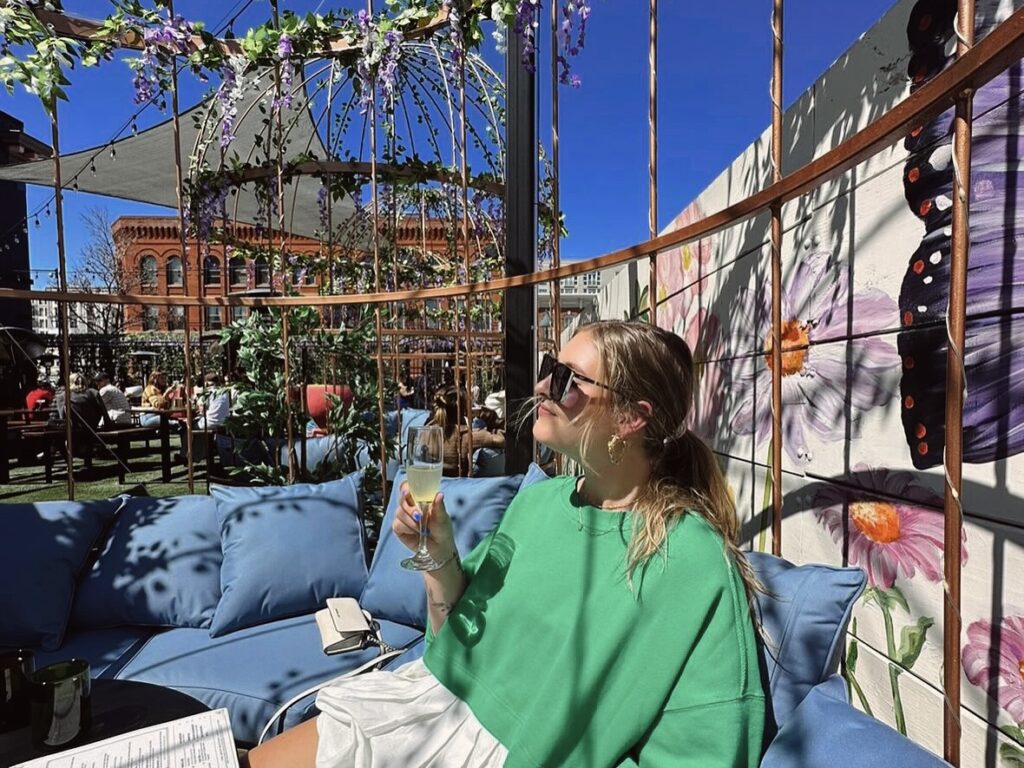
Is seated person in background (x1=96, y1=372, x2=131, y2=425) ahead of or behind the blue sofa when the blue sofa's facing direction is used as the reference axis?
behind

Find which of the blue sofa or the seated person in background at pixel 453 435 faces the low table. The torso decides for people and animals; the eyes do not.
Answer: the blue sofa

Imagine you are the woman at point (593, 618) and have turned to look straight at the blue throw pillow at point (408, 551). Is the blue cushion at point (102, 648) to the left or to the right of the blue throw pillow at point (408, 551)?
left

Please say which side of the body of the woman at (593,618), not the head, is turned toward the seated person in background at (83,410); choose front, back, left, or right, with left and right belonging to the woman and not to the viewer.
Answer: right

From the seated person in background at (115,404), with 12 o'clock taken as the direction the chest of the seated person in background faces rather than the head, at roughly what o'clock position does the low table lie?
The low table is roughly at 9 o'clock from the seated person in background.

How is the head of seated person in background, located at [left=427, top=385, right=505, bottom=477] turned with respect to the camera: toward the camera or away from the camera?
away from the camera

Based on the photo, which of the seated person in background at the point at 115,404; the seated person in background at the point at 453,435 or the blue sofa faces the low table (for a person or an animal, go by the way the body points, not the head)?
the blue sofa

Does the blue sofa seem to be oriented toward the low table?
yes

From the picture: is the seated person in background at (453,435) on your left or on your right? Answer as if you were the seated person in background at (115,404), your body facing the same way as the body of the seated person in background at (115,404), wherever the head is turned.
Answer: on your left

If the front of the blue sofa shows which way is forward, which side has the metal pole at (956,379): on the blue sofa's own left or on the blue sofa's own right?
on the blue sofa's own left

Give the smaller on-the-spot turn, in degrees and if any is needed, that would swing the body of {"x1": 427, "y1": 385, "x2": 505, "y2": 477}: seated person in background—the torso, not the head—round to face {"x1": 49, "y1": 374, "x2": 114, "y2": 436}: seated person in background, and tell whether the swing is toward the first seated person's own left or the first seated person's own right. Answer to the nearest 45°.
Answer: approximately 45° to the first seated person's own left

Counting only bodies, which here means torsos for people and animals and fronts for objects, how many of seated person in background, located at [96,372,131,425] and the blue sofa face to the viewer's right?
0

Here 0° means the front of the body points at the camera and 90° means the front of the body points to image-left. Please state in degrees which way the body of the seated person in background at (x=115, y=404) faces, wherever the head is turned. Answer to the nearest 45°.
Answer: approximately 90°
